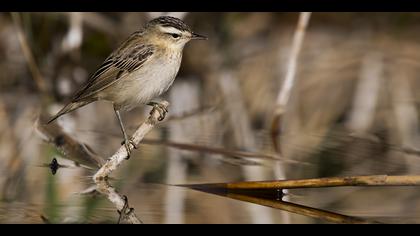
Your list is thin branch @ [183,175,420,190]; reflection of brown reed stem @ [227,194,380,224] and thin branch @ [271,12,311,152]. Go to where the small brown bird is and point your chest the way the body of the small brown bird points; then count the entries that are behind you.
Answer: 0

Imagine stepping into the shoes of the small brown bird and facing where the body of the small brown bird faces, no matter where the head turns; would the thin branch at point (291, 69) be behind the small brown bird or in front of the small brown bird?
in front

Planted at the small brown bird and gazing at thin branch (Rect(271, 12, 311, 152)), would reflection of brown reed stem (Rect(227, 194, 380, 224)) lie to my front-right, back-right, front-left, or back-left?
front-right

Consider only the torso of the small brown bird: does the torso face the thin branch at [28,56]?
no

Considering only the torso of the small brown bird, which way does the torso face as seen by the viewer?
to the viewer's right

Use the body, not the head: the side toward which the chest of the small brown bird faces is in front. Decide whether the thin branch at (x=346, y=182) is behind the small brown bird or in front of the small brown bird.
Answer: in front

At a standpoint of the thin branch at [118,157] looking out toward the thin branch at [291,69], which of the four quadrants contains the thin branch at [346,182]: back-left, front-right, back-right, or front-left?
front-right
